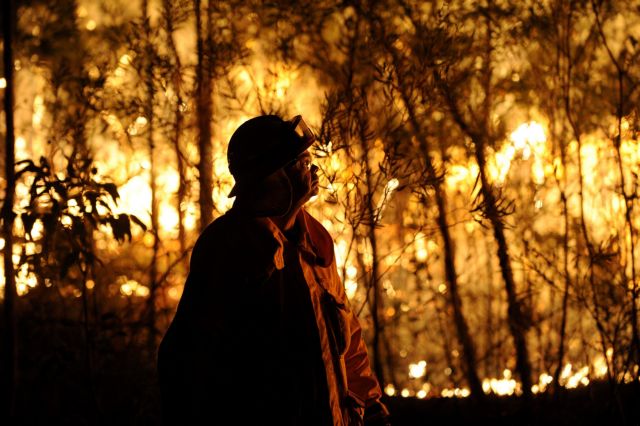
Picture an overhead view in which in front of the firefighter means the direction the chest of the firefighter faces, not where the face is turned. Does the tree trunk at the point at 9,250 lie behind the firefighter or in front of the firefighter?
behind
